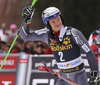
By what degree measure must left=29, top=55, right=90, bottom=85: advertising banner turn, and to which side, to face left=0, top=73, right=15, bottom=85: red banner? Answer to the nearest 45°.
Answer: approximately 90° to its right

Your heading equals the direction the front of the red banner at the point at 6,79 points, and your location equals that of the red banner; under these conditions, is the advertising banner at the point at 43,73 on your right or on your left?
on your left

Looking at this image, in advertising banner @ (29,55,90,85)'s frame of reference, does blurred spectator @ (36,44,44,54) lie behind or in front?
behind

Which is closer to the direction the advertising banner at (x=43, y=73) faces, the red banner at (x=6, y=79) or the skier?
the skier

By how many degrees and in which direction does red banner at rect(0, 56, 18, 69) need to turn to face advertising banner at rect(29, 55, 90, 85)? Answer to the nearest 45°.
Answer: approximately 90° to its left

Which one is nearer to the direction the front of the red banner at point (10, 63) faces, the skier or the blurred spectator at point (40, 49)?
the skier

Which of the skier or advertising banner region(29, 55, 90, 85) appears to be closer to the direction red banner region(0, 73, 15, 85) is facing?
the skier
